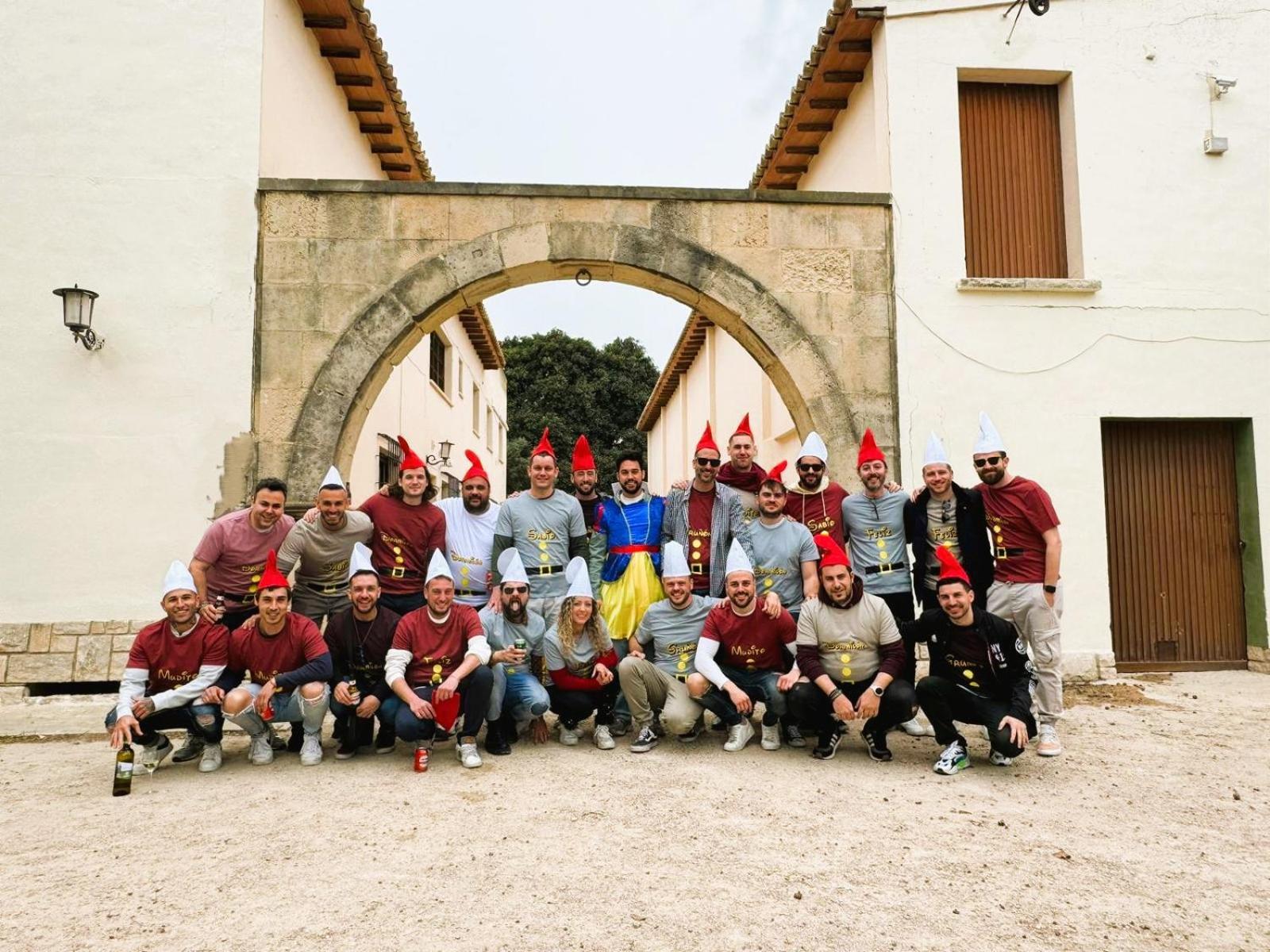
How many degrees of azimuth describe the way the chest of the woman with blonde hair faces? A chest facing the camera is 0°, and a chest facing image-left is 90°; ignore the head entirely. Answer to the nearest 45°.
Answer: approximately 0°

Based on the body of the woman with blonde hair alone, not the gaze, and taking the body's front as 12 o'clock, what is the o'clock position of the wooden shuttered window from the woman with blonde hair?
The wooden shuttered window is roughly at 8 o'clock from the woman with blonde hair.

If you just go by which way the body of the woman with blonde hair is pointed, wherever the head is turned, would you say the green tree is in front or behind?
behind
